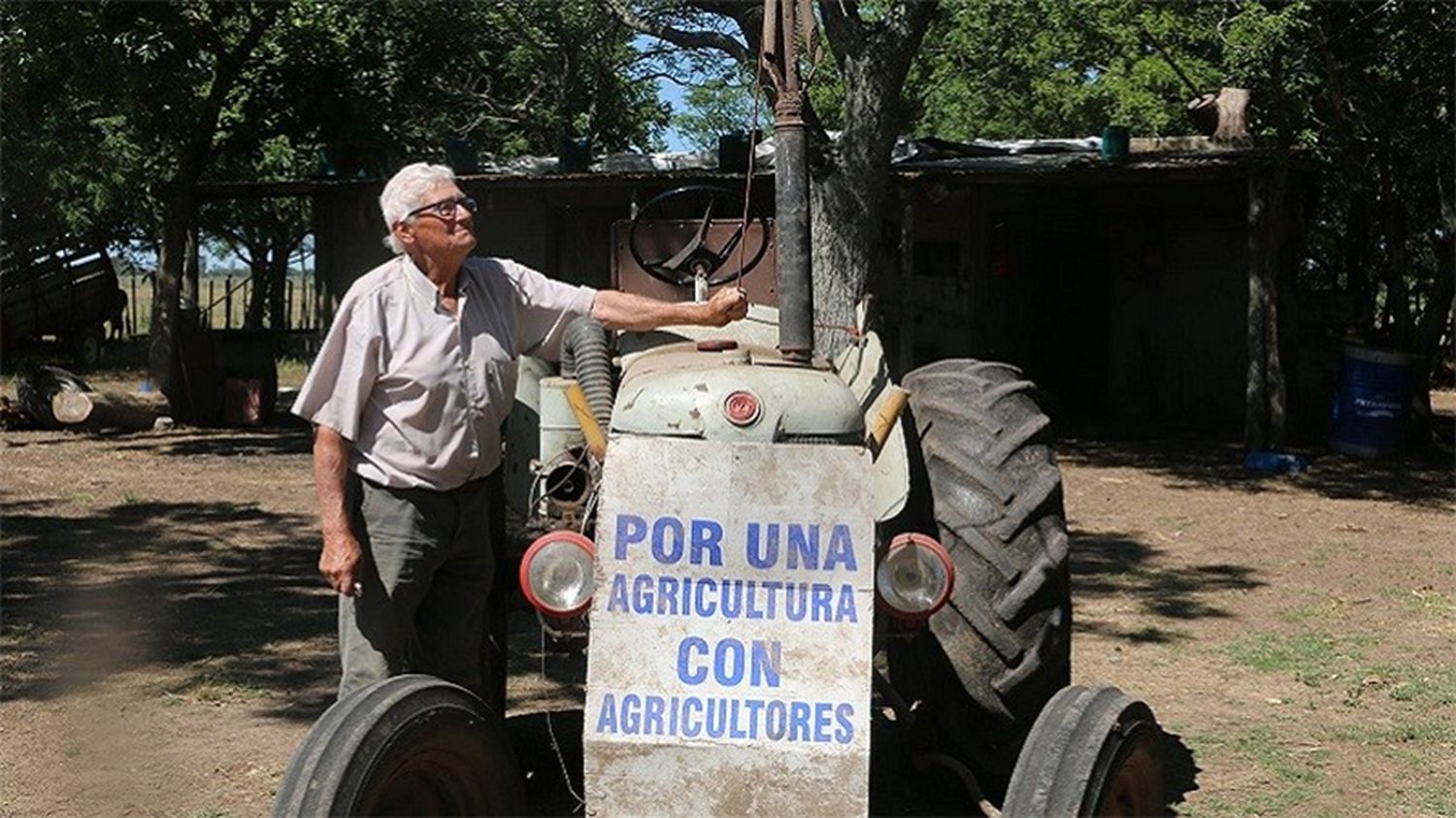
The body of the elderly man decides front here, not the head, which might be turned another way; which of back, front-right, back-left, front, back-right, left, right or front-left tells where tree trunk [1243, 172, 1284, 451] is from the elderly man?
left

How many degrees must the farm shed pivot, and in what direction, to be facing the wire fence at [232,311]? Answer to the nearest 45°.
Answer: approximately 135° to its right

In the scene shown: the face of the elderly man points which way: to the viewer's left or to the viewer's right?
to the viewer's right

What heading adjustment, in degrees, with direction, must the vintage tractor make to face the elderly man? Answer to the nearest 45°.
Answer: approximately 90° to its right

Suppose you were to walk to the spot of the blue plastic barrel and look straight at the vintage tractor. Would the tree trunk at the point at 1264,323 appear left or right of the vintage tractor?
right

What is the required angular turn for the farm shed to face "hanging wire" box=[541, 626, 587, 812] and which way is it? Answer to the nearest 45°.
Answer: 0° — it already faces it

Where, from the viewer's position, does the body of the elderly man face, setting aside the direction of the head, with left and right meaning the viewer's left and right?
facing the viewer and to the right of the viewer

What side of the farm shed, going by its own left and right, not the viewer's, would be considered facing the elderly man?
front

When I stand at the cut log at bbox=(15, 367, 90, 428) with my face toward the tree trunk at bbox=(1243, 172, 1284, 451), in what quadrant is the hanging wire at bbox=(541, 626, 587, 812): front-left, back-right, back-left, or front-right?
front-right

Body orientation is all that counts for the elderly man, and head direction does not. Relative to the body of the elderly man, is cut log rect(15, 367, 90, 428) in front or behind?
behind

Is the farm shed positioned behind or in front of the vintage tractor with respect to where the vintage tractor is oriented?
behind

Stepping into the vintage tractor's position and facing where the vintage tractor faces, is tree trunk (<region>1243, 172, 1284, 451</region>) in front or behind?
behind

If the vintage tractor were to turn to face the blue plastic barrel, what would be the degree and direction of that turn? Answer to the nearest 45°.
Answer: approximately 135° to its left

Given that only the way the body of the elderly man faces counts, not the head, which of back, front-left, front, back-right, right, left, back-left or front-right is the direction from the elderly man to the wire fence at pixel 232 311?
back-left

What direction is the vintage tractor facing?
toward the camera

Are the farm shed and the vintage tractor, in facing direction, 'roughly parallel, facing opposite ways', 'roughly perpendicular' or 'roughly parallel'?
roughly parallel
